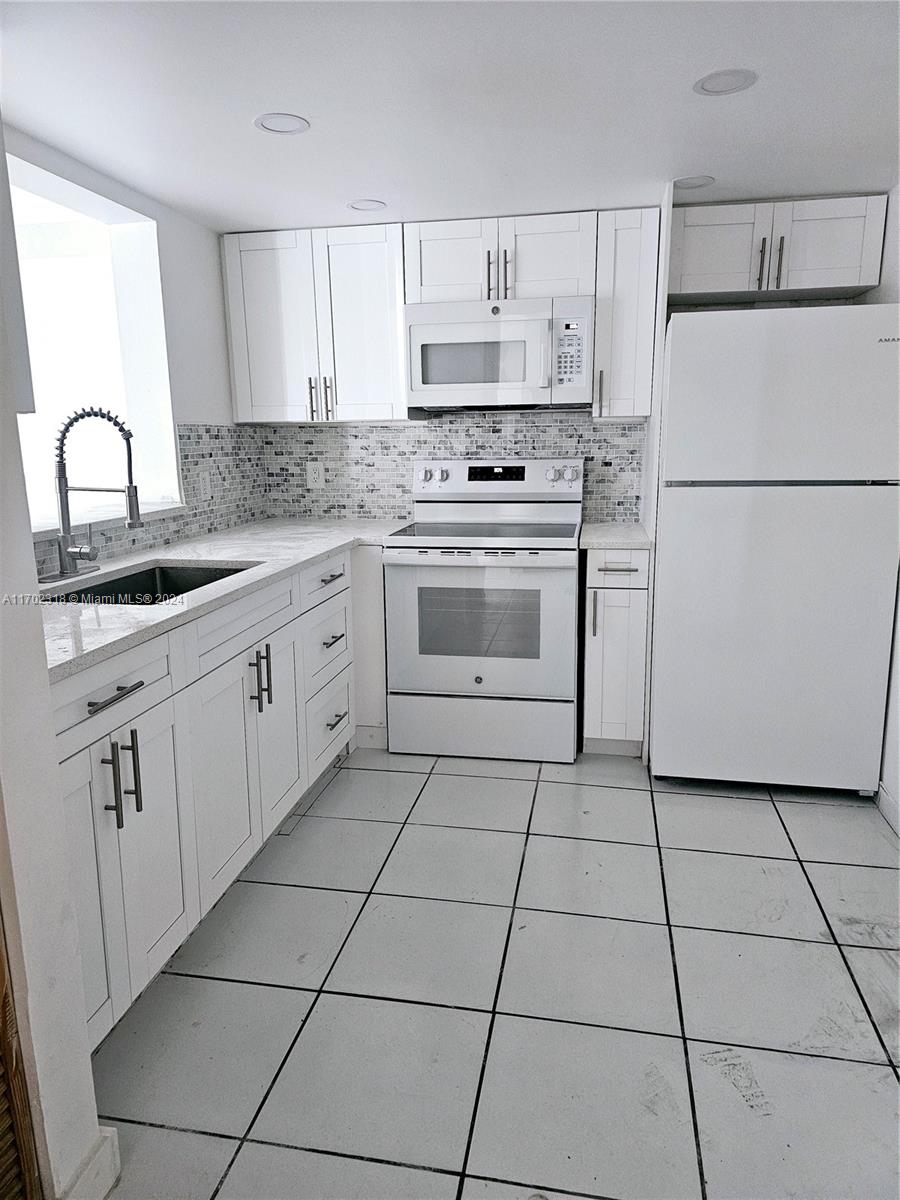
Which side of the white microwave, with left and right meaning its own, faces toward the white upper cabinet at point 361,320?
right

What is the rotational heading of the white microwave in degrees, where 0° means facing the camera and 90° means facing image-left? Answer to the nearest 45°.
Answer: approximately 0°

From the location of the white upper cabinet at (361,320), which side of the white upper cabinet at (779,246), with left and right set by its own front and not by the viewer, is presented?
right

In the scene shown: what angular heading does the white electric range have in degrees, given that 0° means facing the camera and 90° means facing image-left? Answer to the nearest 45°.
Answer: approximately 0°

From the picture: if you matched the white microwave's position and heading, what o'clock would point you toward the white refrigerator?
The white refrigerator is roughly at 10 o'clock from the white microwave.

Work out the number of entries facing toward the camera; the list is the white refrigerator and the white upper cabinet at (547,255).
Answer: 2

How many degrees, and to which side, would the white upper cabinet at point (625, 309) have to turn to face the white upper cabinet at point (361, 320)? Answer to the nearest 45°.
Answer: approximately 90° to its right

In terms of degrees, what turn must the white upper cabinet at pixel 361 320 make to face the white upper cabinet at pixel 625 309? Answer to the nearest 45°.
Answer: approximately 90° to its left
